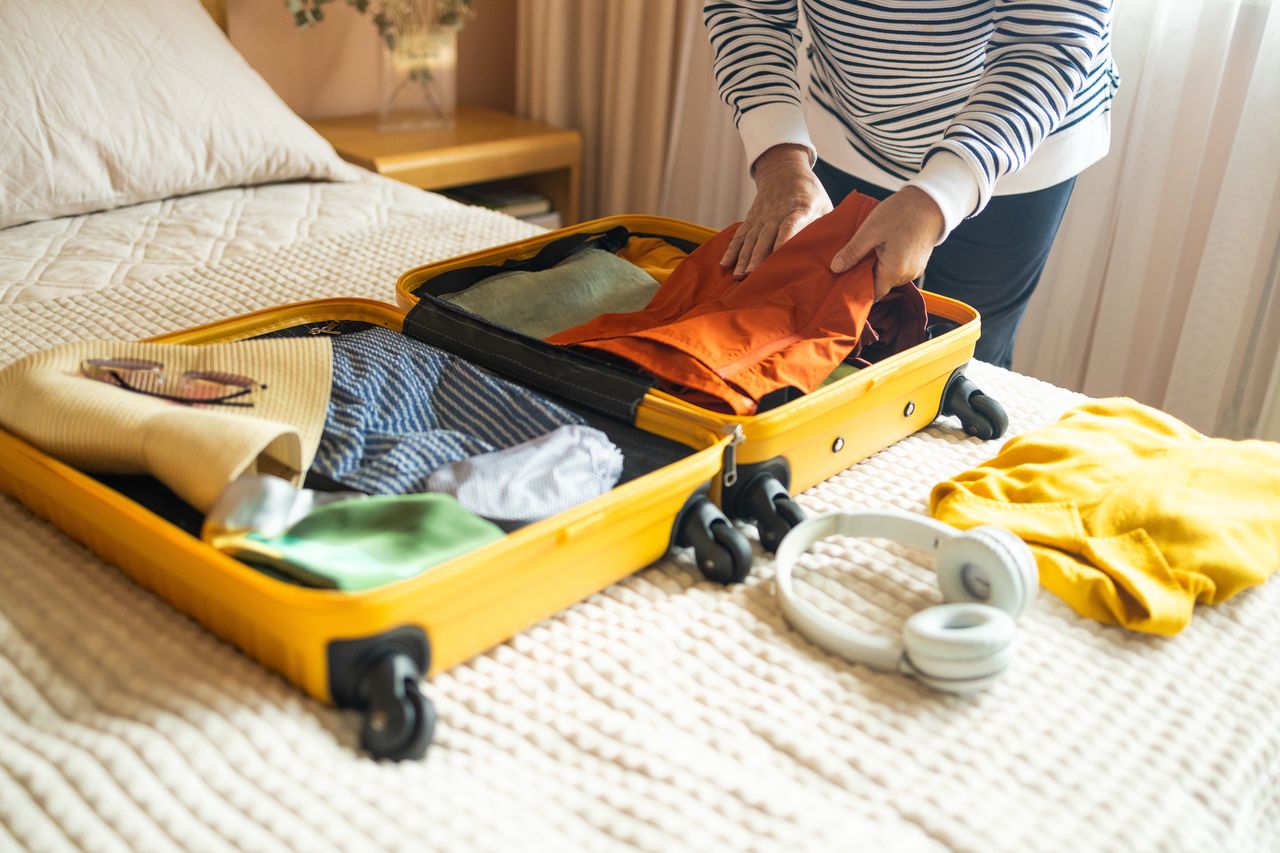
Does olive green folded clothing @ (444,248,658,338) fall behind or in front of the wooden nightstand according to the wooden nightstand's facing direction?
in front

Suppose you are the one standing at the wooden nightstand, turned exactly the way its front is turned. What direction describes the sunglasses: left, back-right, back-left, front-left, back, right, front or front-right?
front-right

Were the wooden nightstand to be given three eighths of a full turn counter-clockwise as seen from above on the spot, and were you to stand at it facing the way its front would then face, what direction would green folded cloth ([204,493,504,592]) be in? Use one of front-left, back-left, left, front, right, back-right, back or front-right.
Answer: back

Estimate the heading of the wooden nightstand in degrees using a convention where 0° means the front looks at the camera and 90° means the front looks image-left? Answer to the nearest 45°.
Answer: approximately 315°

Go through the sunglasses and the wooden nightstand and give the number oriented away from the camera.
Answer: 0

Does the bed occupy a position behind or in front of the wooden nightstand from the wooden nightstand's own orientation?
in front

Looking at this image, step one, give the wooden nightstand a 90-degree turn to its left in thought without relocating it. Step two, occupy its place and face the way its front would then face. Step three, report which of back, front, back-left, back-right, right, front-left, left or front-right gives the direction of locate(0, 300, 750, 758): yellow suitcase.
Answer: back-right

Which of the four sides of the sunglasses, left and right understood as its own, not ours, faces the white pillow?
back

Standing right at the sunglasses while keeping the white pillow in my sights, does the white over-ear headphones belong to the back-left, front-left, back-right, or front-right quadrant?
back-right
